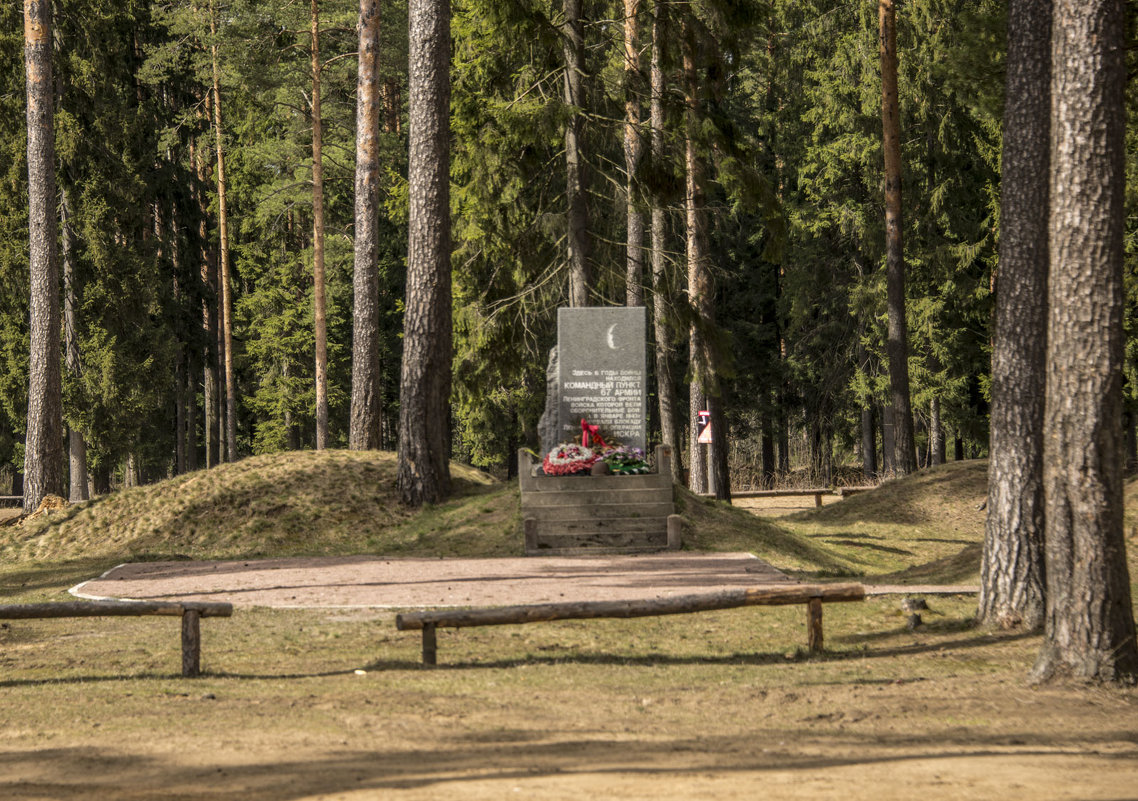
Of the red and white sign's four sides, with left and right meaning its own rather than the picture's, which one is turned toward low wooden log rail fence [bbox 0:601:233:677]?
front

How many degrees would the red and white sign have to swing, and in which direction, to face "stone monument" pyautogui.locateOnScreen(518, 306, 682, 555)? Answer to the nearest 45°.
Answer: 0° — it already faces it

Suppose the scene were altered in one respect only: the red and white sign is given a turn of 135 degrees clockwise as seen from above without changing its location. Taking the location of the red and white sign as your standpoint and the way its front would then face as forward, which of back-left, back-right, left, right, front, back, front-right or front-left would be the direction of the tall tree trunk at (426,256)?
left

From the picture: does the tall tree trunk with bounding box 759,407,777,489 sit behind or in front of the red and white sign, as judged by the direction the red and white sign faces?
behind

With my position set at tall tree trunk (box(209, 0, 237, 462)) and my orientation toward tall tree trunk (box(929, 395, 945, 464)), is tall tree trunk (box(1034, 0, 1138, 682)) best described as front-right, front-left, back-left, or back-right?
front-right

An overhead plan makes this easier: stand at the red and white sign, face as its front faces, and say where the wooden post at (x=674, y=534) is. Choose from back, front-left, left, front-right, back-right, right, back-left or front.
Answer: front

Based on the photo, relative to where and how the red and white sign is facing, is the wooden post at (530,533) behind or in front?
in front

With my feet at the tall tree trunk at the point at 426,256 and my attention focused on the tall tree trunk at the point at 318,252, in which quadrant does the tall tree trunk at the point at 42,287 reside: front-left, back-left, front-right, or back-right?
front-left

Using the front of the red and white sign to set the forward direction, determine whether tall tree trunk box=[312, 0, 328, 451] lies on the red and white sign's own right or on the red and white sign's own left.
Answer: on the red and white sign's own right

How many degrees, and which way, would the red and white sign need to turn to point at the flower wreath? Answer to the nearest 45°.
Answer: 0° — it already faces it

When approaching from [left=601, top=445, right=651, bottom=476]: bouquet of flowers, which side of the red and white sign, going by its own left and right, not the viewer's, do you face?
front

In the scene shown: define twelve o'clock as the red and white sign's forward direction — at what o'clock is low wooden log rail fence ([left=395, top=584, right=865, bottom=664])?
The low wooden log rail fence is roughly at 12 o'clock from the red and white sign.

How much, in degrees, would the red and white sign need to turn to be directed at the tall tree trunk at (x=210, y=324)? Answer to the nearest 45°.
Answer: approximately 135° to its right

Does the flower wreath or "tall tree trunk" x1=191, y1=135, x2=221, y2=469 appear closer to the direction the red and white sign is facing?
the flower wreath

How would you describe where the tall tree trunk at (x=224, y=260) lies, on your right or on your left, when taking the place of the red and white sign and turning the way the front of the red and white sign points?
on your right

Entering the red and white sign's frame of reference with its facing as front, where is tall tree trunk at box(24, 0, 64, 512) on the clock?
The tall tree trunk is roughly at 2 o'clock from the red and white sign.

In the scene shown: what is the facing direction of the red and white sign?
toward the camera

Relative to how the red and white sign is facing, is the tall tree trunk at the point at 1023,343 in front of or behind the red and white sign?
in front

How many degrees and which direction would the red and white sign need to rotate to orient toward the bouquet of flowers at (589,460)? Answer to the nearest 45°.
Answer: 0° — it already faces it
